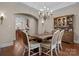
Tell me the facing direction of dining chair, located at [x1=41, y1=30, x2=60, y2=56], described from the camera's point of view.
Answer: facing away from the viewer and to the left of the viewer
